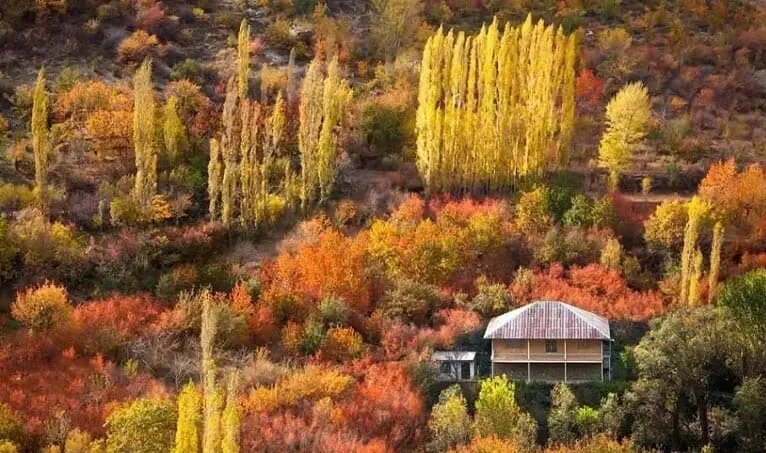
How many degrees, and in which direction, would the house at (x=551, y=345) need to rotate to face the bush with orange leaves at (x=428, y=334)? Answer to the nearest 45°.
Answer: approximately 90° to its right

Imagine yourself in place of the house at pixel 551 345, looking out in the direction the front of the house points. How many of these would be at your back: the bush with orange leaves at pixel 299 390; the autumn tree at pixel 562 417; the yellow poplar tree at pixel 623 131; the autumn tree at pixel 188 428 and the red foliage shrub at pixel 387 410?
1

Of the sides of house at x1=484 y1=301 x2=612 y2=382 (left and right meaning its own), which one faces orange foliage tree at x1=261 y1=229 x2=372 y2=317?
right

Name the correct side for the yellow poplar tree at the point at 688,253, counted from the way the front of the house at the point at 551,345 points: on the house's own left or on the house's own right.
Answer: on the house's own left

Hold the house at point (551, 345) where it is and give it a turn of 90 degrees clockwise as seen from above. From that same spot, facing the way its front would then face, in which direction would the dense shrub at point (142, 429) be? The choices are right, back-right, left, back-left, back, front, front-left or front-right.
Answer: front-left

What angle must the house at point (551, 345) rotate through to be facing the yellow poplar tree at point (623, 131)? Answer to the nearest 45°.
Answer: approximately 180°

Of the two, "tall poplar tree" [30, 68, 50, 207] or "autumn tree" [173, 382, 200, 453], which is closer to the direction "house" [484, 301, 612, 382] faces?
the autumn tree

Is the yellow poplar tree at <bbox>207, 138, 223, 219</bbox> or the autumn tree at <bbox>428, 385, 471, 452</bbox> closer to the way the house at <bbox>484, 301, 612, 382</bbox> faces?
the autumn tree

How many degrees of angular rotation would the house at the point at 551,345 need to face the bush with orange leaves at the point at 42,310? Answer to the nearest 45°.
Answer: approximately 90° to its right

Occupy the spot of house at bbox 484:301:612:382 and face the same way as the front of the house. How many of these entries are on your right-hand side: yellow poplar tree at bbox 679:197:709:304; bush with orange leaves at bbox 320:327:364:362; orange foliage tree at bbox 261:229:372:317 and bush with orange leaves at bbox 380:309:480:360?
3

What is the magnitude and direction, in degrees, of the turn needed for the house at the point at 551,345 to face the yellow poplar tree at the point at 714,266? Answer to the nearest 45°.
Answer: approximately 135° to its left

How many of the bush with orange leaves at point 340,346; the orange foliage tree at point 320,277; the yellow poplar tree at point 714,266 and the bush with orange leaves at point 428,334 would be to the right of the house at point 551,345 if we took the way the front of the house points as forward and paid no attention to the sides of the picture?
3

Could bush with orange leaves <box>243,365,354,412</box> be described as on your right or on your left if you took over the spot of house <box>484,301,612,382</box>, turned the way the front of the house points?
on your right

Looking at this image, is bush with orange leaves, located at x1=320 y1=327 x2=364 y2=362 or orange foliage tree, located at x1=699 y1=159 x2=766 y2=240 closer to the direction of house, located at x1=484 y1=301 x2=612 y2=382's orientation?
the bush with orange leaves

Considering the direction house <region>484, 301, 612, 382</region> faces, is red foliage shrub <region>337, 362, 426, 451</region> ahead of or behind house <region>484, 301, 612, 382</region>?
ahead

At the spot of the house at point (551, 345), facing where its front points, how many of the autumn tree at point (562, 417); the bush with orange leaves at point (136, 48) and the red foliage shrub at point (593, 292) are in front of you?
1

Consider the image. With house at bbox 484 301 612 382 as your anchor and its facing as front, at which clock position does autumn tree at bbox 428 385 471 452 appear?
The autumn tree is roughly at 1 o'clock from the house.

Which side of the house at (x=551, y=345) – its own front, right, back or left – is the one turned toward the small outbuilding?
right

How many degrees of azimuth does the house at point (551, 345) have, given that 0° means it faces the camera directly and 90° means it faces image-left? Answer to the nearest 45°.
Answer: approximately 0°
